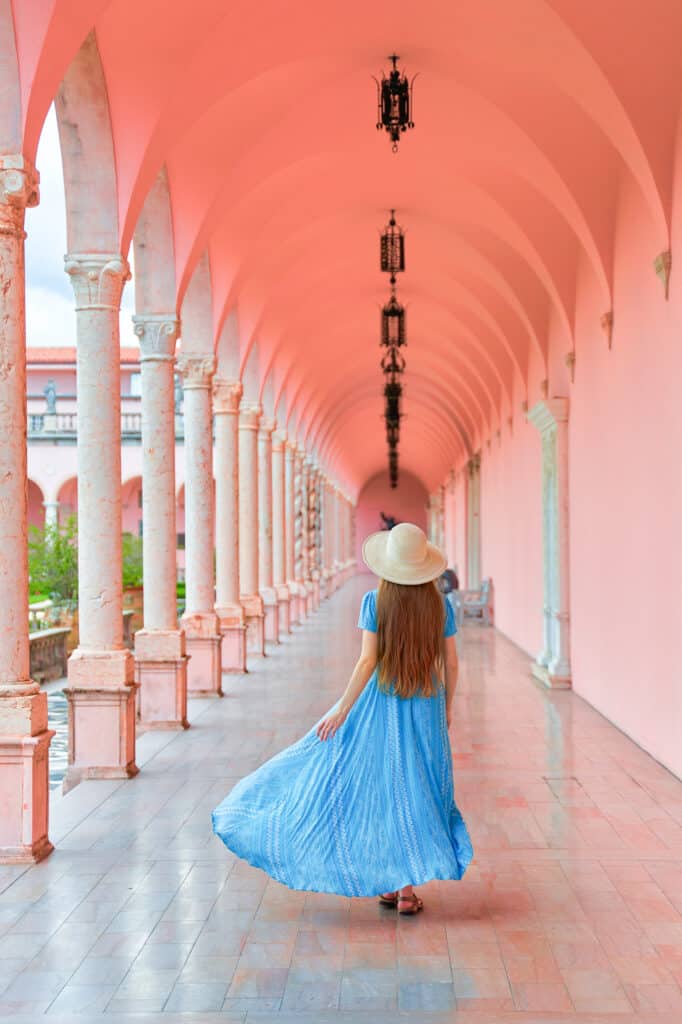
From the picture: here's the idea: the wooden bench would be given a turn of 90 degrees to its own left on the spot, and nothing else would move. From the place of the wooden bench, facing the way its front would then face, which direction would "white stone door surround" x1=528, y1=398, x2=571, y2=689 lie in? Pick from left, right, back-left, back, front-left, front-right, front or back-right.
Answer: front

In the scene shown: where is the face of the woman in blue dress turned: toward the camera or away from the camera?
away from the camera

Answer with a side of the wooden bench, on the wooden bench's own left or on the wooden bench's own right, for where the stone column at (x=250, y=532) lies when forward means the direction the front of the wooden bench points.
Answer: on the wooden bench's own left

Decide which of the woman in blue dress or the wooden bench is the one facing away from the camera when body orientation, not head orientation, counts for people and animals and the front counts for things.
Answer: the woman in blue dress

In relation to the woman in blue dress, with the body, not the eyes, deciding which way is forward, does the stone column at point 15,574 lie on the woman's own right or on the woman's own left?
on the woman's own left

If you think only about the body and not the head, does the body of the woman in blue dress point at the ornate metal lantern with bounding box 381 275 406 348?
yes

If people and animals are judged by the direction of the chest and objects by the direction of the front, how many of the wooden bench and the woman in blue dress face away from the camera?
1

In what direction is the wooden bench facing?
to the viewer's left

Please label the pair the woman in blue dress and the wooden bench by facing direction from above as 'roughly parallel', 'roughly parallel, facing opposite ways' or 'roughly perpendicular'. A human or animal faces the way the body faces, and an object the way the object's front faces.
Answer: roughly perpendicular

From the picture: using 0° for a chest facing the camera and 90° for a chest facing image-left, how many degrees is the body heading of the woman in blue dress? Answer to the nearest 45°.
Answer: approximately 180°

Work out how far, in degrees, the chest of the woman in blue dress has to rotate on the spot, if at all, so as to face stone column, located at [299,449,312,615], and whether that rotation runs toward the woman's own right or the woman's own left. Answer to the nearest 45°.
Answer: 0° — they already face it
